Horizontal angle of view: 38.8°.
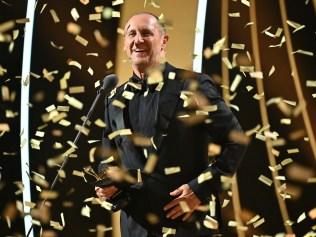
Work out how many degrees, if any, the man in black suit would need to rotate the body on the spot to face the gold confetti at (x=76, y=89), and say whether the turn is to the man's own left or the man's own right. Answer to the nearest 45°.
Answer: approximately 90° to the man's own right

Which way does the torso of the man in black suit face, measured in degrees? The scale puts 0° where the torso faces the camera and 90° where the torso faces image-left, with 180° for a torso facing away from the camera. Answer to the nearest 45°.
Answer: approximately 45°

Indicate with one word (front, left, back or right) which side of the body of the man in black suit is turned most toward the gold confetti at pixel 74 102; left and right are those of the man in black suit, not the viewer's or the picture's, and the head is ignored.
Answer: right

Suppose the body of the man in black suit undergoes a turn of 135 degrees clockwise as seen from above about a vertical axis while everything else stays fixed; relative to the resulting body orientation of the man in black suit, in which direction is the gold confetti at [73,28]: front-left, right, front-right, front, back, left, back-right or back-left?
front-left

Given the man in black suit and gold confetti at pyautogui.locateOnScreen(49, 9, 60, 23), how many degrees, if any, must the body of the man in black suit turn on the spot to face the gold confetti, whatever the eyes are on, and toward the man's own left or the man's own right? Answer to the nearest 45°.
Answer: approximately 90° to the man's own right

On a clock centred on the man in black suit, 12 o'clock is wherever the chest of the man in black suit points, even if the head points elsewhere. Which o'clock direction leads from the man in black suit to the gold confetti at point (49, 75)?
The gold confetti is roughly at 3 o'clock from the man in black suit.

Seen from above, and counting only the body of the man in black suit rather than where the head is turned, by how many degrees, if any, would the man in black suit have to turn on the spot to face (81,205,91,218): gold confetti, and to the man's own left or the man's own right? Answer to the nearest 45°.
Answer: approximately 90° to the man's own right

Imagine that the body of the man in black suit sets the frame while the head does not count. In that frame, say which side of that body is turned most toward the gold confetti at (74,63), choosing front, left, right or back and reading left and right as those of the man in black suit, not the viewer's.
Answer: right
